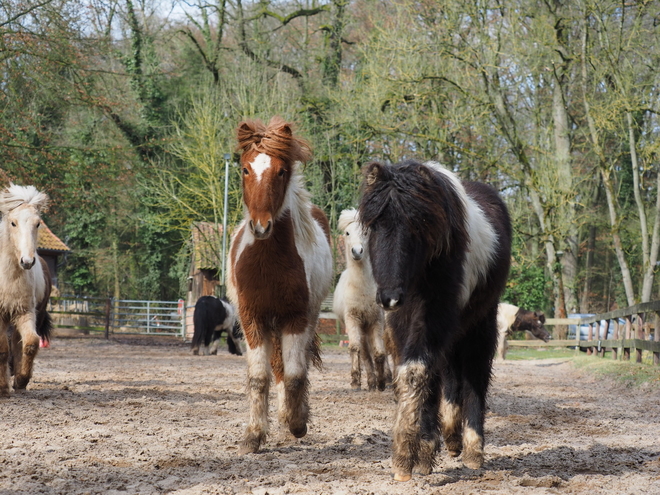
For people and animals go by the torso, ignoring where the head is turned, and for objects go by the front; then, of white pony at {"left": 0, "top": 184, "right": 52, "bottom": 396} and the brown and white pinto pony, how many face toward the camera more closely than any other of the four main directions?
2

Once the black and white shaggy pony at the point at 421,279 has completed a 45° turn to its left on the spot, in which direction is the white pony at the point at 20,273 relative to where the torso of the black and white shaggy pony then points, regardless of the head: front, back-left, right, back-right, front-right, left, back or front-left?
back-right

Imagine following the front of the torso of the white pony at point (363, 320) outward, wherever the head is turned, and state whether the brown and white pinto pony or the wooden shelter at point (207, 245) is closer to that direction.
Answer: the brown and white pinto pony

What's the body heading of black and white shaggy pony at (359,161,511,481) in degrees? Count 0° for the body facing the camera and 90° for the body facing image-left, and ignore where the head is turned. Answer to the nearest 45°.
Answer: approximately 45°

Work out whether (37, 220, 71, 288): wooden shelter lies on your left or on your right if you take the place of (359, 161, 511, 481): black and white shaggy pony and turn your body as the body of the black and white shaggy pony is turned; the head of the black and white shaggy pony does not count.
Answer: on your right

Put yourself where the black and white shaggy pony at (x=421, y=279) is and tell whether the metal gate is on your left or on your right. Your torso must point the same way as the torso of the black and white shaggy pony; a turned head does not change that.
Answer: on your right

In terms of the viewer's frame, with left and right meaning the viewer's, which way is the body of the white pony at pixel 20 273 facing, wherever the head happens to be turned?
facing the viewer

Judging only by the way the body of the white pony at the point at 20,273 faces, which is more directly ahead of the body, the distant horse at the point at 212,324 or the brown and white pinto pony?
the brown and white pinto pony

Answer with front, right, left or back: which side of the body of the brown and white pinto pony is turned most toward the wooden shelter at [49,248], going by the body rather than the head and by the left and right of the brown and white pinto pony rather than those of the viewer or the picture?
back

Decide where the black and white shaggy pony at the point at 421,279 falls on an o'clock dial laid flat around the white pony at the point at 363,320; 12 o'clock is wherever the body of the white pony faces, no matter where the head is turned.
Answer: The black and white shaggy pony is roughly at 12 o'clock from the white pony.

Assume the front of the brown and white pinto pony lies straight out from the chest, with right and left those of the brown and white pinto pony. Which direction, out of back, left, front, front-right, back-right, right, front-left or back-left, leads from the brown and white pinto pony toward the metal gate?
back

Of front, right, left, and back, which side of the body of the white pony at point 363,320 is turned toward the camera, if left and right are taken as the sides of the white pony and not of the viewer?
front

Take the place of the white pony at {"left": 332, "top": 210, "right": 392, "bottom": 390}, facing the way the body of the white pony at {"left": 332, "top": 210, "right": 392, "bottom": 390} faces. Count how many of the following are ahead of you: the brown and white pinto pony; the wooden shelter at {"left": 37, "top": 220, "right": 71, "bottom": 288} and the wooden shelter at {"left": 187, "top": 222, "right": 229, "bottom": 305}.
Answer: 1

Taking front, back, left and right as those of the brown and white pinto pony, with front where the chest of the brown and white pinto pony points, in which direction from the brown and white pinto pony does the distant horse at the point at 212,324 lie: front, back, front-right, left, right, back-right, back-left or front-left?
back

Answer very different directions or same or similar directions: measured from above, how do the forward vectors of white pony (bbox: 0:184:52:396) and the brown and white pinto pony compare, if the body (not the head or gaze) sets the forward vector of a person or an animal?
same or similar directions

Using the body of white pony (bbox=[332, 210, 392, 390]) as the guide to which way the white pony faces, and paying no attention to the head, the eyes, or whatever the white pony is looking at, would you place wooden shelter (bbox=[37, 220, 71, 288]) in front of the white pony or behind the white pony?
behind

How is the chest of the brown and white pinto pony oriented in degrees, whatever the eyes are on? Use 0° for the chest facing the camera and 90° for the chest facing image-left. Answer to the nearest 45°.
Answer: approximately 0°

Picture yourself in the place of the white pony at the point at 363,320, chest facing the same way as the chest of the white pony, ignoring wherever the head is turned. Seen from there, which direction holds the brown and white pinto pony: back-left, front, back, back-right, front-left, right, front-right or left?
front
